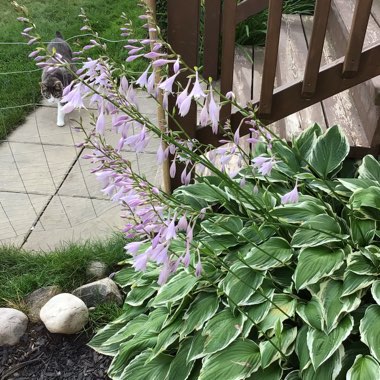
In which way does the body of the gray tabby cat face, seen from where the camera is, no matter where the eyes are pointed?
toward the camera

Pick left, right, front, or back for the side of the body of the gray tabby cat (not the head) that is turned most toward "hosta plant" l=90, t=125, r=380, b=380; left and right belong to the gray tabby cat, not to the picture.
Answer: front

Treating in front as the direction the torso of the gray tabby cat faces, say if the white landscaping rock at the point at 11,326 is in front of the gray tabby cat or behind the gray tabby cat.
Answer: in front

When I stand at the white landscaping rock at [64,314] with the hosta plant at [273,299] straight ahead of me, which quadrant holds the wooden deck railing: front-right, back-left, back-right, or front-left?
front-left

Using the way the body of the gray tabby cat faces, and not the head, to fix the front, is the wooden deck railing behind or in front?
in front

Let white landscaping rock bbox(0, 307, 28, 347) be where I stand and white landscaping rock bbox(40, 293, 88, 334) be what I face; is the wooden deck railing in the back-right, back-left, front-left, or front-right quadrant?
front-left

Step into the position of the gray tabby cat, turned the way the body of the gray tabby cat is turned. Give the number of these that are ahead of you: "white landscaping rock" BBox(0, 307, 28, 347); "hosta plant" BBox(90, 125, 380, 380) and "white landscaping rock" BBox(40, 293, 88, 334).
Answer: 3

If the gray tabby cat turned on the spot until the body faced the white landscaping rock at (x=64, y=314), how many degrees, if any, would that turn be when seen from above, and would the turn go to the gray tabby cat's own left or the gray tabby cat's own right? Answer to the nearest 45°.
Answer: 0° — it already faces it
